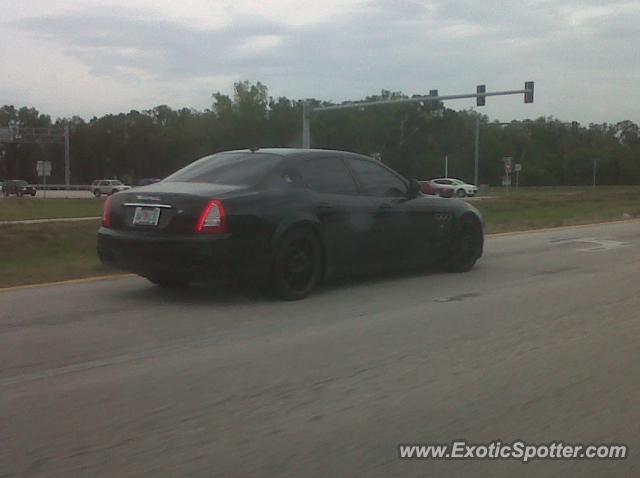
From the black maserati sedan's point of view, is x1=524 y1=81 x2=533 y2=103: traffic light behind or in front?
in front

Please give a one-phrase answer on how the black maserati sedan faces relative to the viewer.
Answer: facing away from the viewer and to the right of the viewer

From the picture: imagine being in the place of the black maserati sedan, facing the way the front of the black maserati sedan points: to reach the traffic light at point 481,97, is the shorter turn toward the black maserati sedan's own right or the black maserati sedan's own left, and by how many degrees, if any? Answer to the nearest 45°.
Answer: approximately 45° to the black maserati sedan's own left

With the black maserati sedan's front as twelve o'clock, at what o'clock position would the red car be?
The red car is roughly at 11 o'clock from the black maserati sedan.
